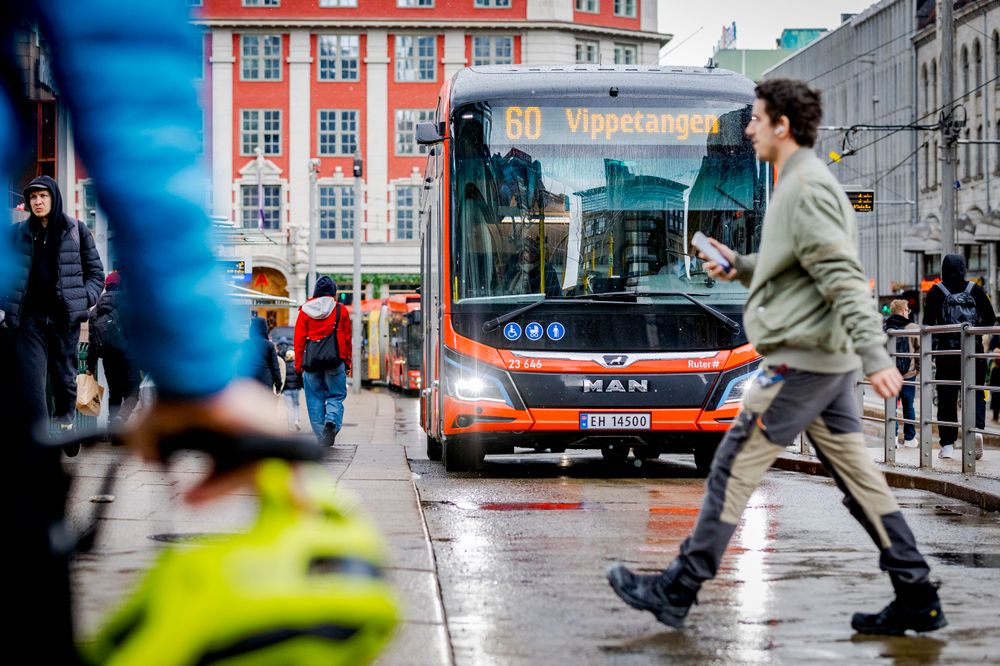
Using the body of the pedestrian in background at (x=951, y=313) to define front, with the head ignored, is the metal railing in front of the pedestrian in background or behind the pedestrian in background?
behind

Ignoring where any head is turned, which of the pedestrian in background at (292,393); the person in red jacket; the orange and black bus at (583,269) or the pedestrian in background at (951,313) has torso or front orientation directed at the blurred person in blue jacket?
the orange and black bus

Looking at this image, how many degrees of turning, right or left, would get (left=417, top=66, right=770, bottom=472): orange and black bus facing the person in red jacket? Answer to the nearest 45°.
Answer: approximately 135° to its right

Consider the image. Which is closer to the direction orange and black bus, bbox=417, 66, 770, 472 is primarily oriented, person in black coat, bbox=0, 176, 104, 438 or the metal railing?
the person in black coat

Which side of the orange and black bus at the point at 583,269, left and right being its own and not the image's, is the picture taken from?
front

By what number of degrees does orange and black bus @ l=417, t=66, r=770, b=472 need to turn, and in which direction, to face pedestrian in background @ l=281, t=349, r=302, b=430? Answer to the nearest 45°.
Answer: approximately 135° to its right

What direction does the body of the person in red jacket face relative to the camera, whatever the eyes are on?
away from the camera

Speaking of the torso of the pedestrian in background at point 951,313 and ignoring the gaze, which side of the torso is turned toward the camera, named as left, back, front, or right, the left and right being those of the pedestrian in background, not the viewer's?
back

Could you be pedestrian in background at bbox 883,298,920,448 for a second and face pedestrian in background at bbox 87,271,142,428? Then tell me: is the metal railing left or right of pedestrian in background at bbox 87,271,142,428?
left

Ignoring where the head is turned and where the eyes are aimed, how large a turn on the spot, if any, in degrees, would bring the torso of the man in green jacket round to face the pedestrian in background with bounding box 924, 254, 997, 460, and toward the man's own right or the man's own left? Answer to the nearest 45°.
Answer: approximately 90° to the man's own right

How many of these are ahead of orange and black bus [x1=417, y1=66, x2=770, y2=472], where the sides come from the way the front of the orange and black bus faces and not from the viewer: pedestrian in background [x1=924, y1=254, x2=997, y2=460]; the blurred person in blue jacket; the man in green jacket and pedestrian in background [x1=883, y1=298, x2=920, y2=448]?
2

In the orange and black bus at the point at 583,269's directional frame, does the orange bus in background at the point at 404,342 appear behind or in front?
behind

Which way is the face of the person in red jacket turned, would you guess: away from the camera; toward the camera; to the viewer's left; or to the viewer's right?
away from the camera

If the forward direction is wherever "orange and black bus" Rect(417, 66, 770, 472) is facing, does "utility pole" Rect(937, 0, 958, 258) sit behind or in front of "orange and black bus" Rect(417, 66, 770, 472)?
behind

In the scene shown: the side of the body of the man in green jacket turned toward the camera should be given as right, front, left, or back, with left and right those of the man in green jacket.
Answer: left

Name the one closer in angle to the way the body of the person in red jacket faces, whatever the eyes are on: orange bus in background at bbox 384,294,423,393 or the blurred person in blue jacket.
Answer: the orange bus in background
